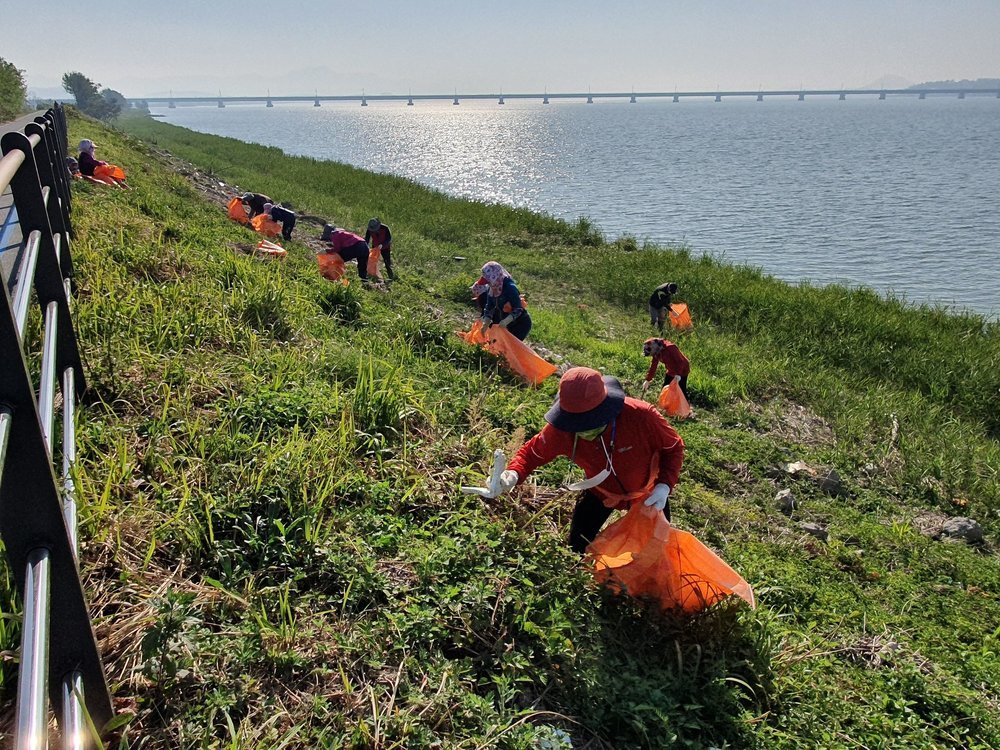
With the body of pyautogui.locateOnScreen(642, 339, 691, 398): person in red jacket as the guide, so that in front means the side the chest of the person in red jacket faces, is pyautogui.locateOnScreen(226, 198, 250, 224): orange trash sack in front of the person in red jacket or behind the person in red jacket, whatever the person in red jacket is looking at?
in front

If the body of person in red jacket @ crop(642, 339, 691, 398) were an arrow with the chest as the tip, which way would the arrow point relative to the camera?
to the viewer's left

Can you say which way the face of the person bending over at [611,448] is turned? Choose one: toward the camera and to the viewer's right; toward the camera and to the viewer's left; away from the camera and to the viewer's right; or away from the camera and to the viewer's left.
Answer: toward the camera and to the viewer's left

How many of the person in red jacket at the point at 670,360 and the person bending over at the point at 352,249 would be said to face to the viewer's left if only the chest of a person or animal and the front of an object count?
2

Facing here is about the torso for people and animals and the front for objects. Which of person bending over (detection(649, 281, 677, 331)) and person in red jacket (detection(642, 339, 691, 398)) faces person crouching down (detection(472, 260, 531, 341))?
the person in red jacket

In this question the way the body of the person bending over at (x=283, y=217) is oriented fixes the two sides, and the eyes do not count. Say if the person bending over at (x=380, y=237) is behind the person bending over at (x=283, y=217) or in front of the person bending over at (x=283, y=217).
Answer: behind

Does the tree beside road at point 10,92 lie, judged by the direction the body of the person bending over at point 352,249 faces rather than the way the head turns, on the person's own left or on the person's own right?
on the person's own right

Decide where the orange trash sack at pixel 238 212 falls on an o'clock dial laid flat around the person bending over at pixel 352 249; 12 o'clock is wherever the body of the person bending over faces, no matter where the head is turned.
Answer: The orange trash sack is roughly at 2 o'clock from the person bending over.

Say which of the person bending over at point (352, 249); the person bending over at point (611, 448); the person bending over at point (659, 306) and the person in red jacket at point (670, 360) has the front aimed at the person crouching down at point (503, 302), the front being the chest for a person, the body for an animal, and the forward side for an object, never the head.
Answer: the person in red jacket

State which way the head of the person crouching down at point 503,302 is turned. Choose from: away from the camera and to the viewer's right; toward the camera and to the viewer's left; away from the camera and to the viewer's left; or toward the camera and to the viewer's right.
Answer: toward the camera and to the viewer's left

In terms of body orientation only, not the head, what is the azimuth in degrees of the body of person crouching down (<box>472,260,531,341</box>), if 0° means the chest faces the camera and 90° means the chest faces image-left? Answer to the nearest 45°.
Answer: approximately 45°

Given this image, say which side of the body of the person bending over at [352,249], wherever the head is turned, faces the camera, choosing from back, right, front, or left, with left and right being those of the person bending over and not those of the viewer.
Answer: left

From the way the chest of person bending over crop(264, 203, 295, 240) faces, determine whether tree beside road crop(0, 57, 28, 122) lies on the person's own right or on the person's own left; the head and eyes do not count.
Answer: on the person's own right

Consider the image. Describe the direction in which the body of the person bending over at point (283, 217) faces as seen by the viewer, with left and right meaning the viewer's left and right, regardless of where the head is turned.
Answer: facing to the left of the viewer

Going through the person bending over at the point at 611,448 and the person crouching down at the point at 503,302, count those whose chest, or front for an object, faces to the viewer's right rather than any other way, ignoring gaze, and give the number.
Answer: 0
